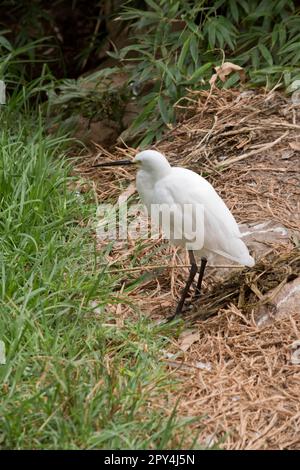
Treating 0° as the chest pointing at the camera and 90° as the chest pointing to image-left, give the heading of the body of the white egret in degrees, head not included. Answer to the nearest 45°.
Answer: approximately 90°

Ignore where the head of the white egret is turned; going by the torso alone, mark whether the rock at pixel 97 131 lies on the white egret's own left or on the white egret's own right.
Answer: on the white egret's own right
